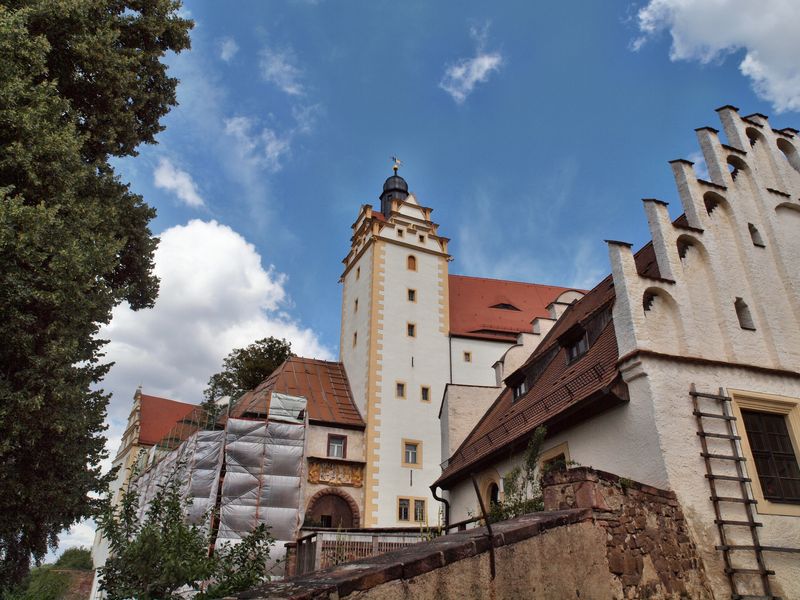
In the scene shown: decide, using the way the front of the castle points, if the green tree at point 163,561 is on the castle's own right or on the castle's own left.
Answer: on the castle's own right

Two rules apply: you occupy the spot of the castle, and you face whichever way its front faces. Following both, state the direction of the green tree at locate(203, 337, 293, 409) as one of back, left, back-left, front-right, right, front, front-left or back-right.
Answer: back-right

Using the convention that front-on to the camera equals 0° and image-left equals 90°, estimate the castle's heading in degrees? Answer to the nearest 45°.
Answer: approximately 0°
